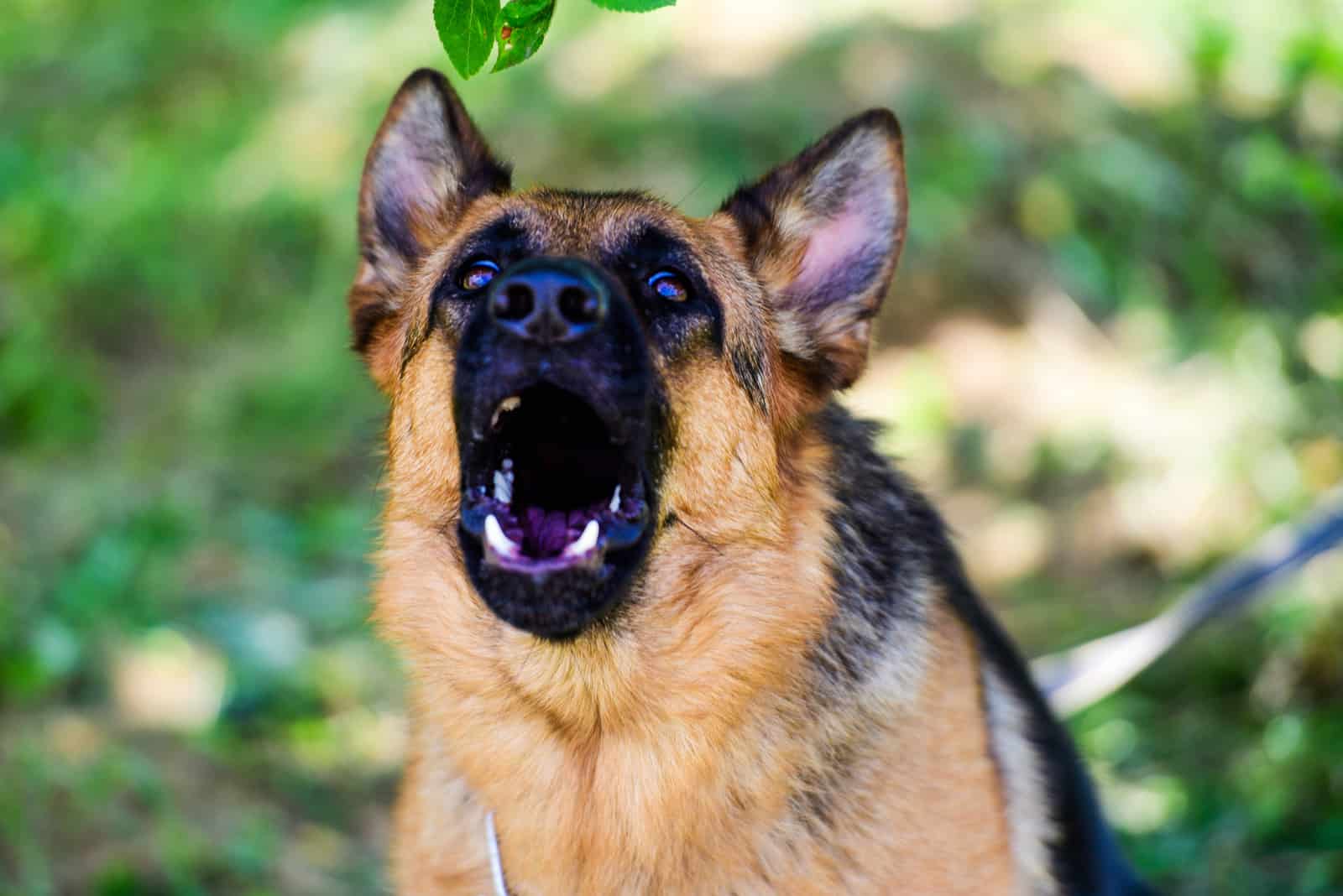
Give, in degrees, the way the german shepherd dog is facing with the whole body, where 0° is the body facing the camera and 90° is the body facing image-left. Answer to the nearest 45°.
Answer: approximately 45°
